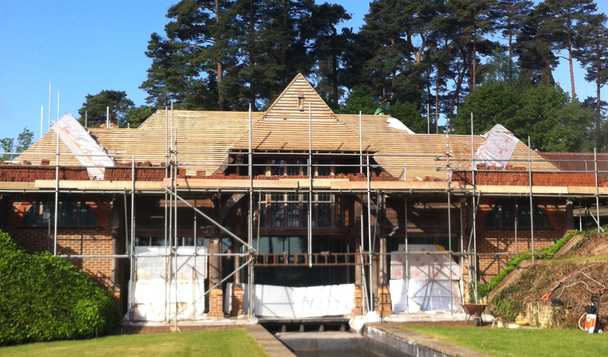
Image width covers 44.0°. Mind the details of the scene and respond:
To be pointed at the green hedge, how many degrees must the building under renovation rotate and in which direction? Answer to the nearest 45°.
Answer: approximately 45° to its right

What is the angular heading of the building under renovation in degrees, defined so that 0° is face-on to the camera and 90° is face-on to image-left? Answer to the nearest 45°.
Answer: approximately 0°

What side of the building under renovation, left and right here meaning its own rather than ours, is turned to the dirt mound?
left
